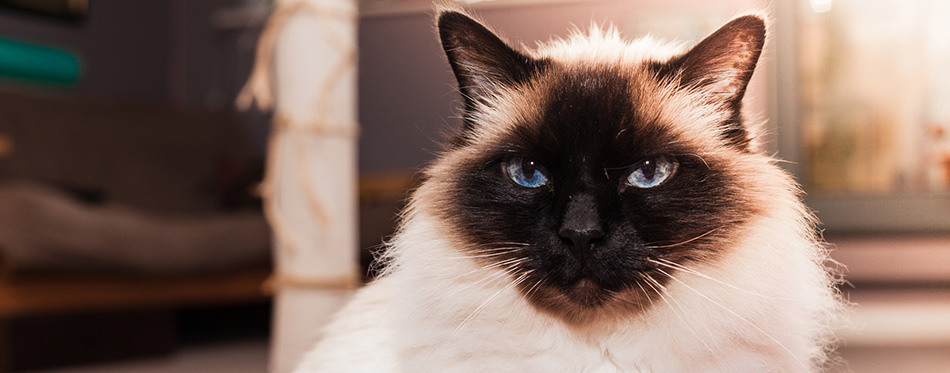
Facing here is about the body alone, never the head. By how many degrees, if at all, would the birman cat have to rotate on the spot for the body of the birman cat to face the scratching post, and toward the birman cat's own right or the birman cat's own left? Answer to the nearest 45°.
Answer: approximately 135° to the birman cat's own right

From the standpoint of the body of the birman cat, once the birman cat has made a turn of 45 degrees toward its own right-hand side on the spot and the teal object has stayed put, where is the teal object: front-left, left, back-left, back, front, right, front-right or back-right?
right

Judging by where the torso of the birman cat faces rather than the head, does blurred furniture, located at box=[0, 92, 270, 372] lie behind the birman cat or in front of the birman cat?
behind

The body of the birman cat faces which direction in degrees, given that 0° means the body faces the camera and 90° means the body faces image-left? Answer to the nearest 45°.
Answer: approximately 0°

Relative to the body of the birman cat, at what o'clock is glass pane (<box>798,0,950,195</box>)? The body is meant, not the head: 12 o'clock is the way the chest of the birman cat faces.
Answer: The glass pane is roughly at 7 o'clock from the birman cat.
